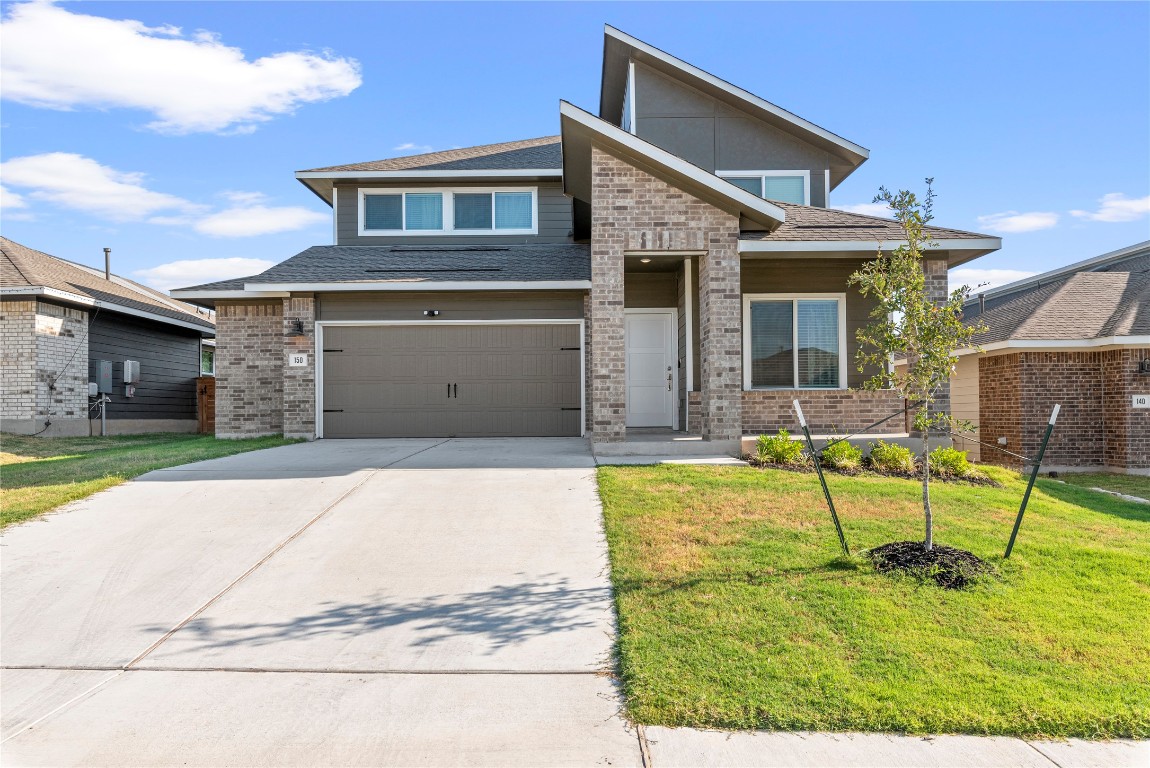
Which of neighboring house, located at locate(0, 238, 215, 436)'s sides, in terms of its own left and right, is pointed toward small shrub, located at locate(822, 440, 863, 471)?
left

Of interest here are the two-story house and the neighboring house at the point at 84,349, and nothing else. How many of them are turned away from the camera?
0

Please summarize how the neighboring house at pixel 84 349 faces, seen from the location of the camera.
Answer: facing the viewer and to the left of the viewer

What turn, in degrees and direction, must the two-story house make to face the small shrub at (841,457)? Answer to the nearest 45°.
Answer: approximately 45° to its left

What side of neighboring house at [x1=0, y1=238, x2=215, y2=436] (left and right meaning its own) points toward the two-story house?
left

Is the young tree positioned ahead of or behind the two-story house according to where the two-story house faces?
ahead

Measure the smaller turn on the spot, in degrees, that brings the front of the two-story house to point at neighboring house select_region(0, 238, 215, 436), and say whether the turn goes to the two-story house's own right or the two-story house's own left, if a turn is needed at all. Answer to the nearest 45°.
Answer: approximately 90° to the two-story house's own right

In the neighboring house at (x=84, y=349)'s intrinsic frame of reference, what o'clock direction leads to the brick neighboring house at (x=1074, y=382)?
The brick neighboring house is roughly at 9 o'clock from the neighboring house.

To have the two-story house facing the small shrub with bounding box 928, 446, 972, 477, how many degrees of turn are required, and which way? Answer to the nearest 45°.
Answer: approximately 45° to its left

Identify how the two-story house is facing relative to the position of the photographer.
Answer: facing the viewer

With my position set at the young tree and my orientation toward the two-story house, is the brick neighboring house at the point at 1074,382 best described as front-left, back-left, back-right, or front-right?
front-right

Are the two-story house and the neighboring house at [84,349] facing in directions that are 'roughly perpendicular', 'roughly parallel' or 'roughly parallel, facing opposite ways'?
roughly parallel

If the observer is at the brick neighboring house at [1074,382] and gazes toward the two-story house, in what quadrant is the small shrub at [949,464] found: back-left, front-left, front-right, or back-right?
front-left

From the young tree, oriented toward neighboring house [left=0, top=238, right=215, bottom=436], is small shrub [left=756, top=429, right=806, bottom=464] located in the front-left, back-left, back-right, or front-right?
front-right
